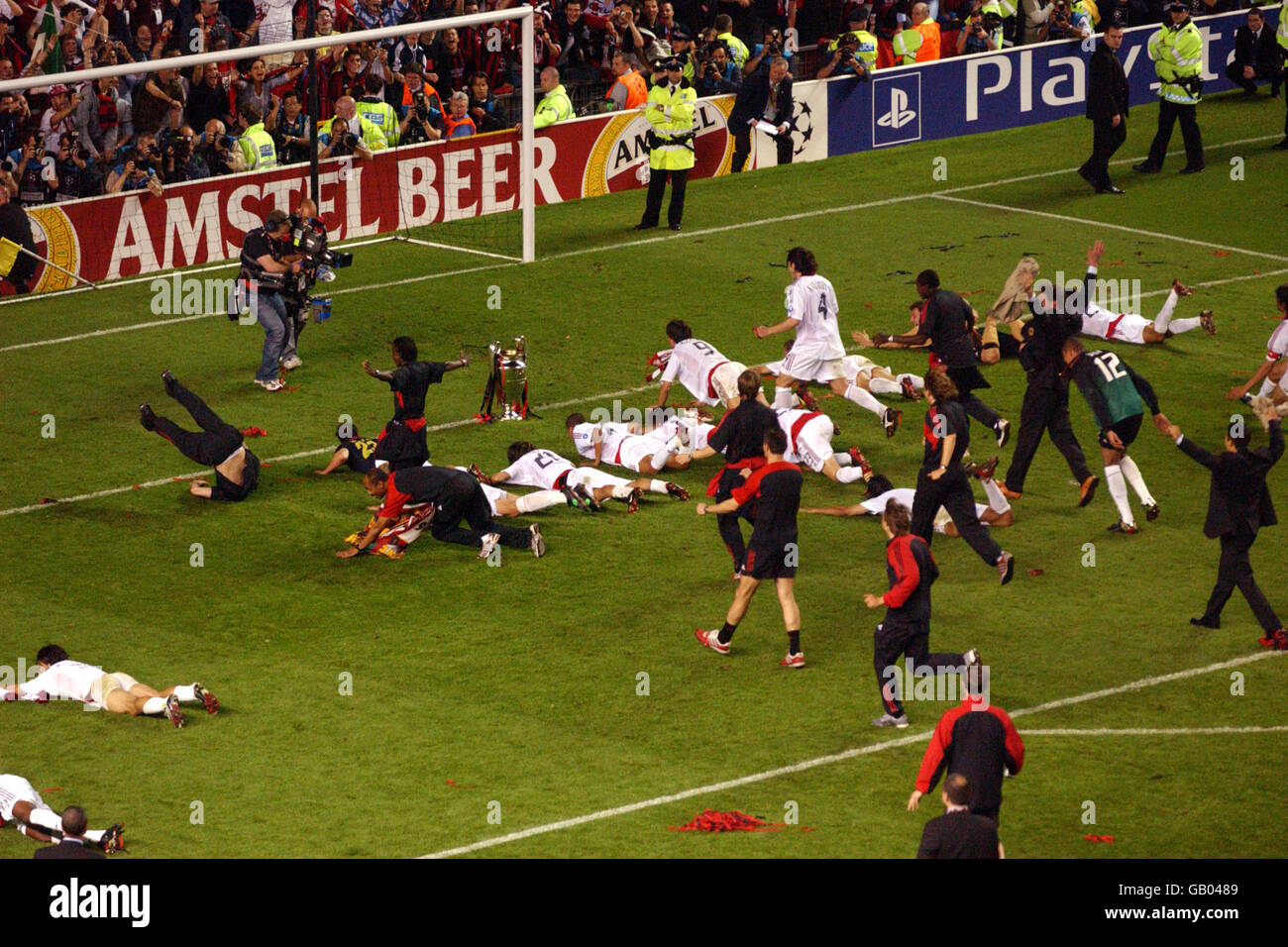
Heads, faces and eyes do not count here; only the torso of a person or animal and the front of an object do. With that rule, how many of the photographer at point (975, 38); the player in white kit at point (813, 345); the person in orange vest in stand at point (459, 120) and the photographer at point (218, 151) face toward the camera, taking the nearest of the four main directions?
3

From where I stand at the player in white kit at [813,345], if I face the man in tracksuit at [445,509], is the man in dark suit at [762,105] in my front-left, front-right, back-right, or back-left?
back-right

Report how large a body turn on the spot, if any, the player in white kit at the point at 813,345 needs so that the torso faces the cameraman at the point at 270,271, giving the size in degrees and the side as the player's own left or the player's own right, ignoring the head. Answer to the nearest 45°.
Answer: approximately 45° to the player's own left

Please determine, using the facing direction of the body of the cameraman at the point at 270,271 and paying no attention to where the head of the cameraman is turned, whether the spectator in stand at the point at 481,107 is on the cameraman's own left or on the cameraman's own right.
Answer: on the cameraman's own left

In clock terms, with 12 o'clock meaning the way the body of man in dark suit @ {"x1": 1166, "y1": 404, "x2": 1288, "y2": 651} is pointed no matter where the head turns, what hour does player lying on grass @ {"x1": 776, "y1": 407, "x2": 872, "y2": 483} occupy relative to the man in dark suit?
The player lying on grass is roughly at 12 o'clock from the man in dark suit.

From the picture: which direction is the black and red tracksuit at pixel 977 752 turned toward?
away from the camera

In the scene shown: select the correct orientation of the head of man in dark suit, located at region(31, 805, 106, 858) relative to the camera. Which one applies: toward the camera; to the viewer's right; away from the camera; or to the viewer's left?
away from the camera

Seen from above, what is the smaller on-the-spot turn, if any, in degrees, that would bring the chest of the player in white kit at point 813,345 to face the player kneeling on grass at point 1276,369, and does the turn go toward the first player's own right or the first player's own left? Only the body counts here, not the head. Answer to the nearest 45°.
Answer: approximately 135° to the first player's own right

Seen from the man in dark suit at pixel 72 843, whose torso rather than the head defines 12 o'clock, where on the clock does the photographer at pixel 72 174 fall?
The photographer is roughly at 12 o'clock from the man in dark suit.

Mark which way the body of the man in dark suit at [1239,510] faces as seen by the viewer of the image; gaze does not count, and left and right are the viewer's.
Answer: facing away from the viewer and to the left of the viewer
